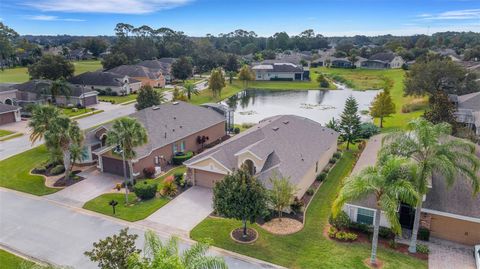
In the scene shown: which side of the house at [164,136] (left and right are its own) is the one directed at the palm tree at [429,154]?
left

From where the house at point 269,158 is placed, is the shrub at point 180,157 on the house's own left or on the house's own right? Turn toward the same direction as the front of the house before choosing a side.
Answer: on the house's own right

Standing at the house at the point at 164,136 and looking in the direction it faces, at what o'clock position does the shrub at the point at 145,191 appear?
The shrub is roughly at 11 o'clock from the house.

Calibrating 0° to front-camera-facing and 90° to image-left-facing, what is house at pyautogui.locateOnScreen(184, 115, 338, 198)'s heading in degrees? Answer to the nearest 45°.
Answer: approximately 45°

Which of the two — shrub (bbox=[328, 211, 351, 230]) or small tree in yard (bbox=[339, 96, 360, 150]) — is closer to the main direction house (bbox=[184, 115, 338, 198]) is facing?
the shrub

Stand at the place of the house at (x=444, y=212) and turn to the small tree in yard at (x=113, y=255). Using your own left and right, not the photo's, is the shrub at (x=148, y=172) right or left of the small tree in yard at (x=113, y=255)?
right

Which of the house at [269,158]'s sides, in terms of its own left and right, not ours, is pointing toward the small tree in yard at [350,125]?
back

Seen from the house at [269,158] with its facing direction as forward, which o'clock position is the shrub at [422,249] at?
The shrub is roughly at 9 o'clock from the house.

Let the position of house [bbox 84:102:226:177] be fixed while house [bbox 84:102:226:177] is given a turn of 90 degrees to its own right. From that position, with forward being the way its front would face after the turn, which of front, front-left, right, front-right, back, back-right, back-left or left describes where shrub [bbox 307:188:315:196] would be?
back

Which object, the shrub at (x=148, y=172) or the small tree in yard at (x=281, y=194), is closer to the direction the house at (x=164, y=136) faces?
the shrub

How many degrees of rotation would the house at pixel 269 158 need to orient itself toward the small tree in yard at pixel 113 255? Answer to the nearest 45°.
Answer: approximately 45° to its left

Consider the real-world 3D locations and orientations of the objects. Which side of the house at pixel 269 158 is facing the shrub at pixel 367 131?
back

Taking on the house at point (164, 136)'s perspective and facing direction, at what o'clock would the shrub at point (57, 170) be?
The shrub is roughly at 1 o'clock from the house.

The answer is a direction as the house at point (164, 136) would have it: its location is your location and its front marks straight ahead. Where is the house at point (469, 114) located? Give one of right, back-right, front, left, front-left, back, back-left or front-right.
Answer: back-left
